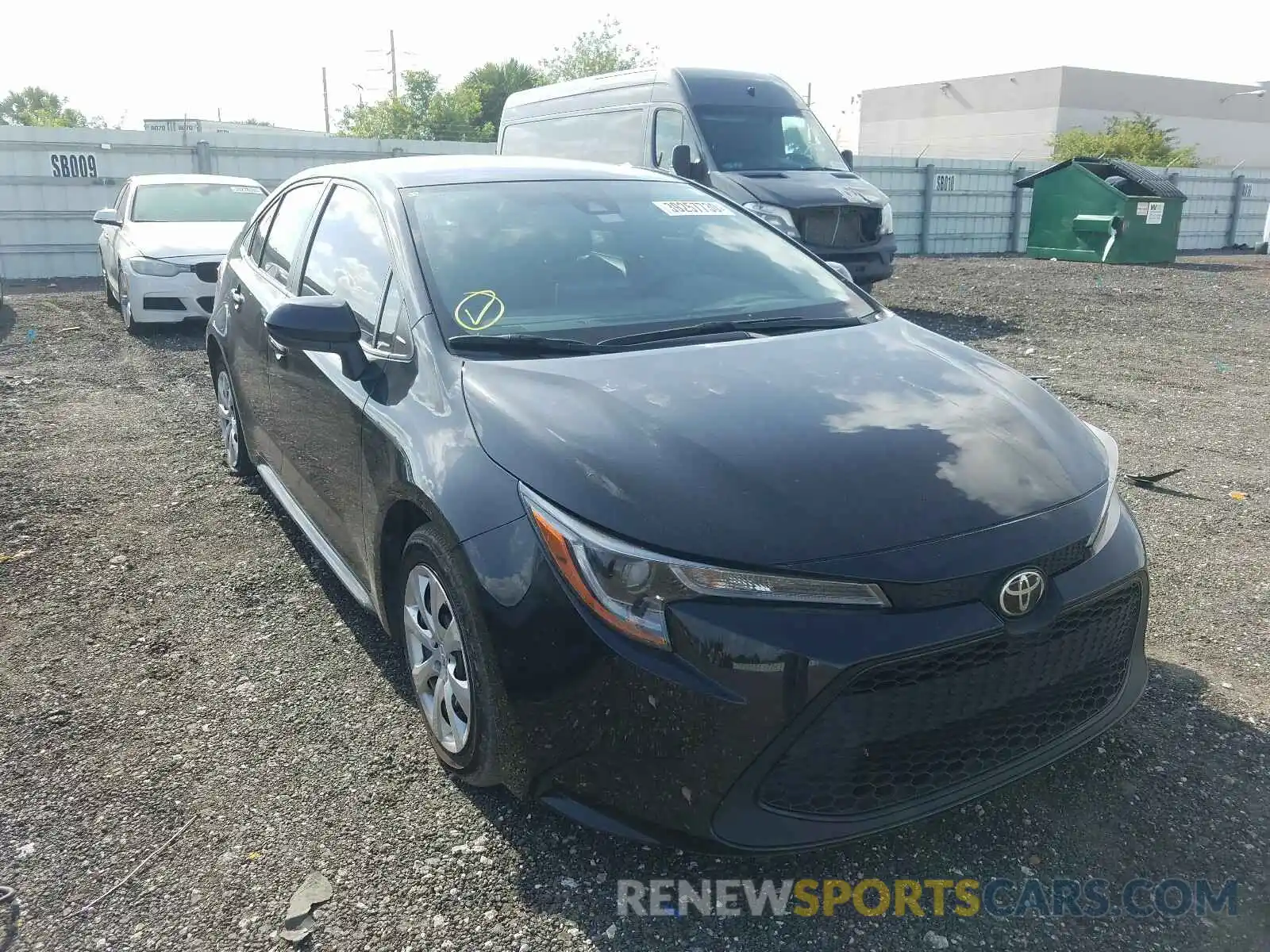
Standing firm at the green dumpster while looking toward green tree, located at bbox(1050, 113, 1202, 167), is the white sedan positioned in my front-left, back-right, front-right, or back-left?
back-left

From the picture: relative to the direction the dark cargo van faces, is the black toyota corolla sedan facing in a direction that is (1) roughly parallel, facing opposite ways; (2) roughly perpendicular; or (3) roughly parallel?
roughly parallel

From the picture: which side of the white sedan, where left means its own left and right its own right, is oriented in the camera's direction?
front

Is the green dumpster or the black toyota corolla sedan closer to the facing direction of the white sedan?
the black toyota corolla sedan

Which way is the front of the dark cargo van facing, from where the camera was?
facing the viewer and to the right of the viewer

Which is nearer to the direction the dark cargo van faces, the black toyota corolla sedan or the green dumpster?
the black toyota corolla sedan

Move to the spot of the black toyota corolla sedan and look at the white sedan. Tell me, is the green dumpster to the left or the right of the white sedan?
right

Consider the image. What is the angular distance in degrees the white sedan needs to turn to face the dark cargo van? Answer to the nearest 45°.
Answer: approximately 90° to its left

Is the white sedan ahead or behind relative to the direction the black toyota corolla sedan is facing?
behind

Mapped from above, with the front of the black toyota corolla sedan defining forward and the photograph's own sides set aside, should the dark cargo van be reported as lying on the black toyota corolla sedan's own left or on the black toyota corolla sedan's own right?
on the black toyota corolla sedan's own left

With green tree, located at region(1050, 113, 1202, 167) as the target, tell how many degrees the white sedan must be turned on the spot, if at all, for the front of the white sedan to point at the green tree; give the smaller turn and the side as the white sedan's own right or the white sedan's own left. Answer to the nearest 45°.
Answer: approximately 135° to the white sedan's own left

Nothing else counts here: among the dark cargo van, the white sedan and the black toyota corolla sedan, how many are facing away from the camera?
0

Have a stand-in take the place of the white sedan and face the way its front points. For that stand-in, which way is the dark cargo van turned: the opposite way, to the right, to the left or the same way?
the same way

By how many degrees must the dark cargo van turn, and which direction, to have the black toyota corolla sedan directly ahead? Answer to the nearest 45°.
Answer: approximately 45° to its right

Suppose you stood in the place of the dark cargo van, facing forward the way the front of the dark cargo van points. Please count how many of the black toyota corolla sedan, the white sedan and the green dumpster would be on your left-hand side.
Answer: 1

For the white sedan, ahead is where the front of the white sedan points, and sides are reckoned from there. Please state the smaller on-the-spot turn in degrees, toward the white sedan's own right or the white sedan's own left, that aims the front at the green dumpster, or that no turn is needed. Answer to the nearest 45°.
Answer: approximately 90° to the white sedan's own left

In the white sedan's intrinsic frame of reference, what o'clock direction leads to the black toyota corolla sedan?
The black toyota corolla sedan is roughly at 12 o'clock from the white sedan.

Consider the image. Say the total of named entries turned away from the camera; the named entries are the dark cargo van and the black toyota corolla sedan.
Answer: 0
